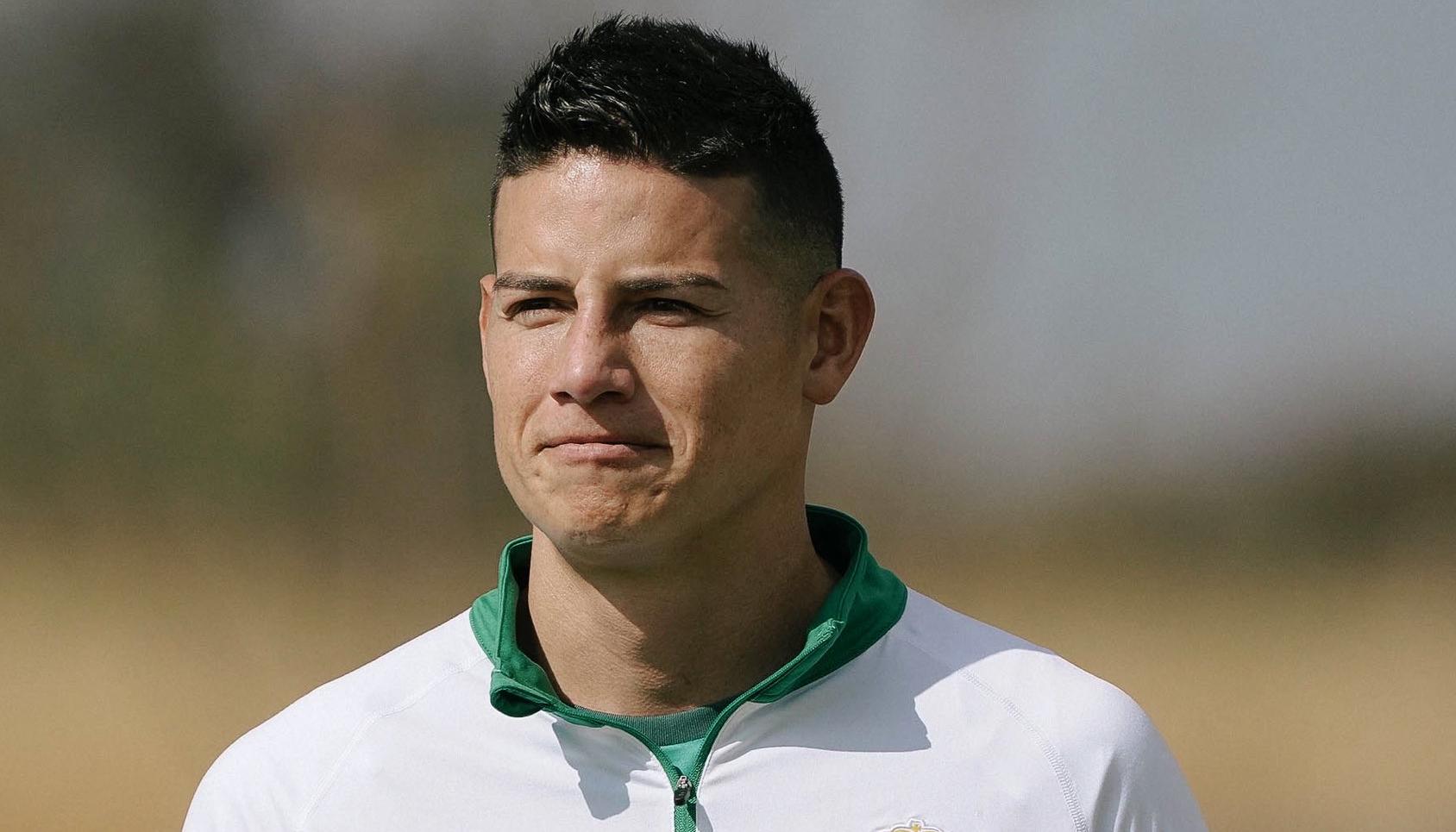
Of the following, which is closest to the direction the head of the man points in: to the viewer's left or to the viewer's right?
to the viewer's left

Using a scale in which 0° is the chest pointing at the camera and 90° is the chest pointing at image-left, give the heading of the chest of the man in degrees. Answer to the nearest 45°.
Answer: approximately 0°
